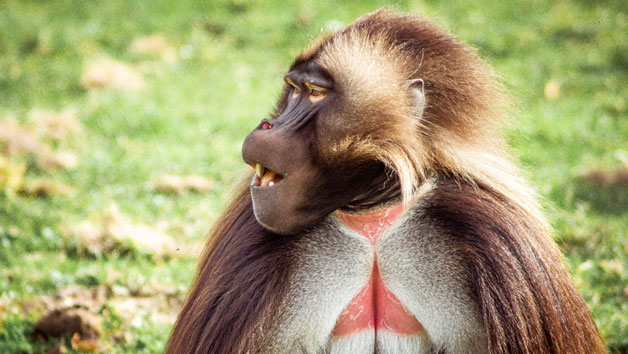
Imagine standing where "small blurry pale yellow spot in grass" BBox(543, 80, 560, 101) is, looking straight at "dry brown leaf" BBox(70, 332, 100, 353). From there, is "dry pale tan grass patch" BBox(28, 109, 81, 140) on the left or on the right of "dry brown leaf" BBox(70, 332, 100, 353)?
right

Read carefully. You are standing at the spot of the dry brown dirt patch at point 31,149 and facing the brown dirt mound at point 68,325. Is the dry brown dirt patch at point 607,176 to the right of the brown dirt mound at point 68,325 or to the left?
left

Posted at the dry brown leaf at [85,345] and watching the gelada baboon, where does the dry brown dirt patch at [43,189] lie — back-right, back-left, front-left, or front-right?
back-left

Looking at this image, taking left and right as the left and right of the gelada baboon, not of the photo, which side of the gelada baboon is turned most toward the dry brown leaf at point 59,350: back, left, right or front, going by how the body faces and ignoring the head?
right

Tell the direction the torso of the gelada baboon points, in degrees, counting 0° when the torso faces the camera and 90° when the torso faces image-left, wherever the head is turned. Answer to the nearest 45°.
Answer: approximately 0°

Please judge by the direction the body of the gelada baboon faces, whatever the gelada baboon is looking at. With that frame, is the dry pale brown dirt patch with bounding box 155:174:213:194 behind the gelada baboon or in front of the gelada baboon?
behind

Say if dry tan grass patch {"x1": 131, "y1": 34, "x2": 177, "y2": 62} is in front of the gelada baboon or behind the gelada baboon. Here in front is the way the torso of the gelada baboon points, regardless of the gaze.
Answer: behind

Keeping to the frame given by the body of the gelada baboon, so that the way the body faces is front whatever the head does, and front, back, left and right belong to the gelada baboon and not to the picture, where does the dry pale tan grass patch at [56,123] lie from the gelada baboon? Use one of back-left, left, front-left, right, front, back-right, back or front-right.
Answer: back-right

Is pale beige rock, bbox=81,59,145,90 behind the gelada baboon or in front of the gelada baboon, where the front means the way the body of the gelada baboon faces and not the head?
behind

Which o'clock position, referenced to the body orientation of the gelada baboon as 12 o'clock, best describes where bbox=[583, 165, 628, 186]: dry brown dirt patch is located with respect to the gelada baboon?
The dry brown dirt patch is roughly at 7 o'clock from the gelada baboon.
